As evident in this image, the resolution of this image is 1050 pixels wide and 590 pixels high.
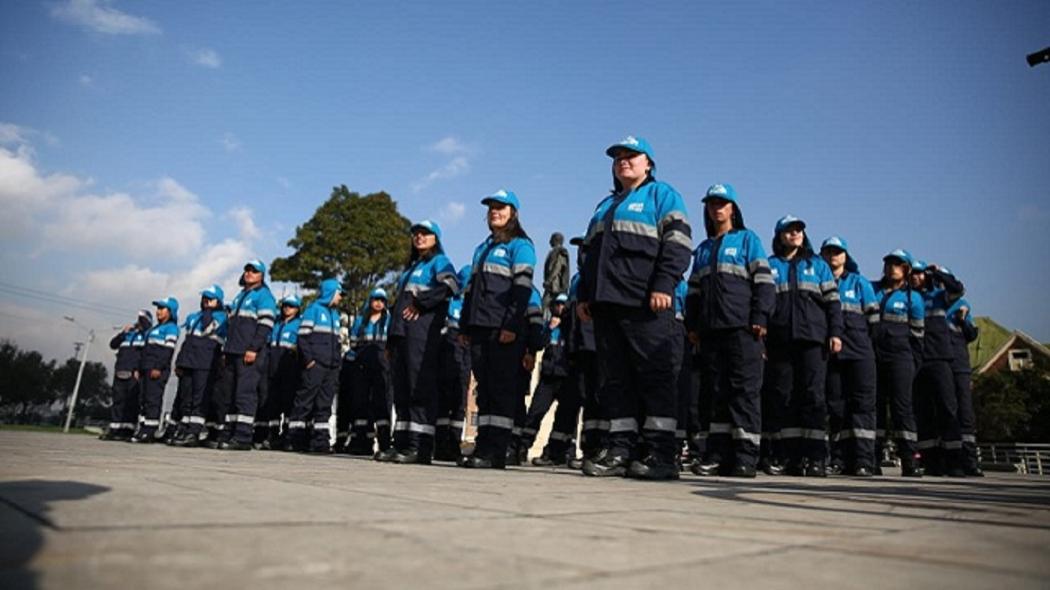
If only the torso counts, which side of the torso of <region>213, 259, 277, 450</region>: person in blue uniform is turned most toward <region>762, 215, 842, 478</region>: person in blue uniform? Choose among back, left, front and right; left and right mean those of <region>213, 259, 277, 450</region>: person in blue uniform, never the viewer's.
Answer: left

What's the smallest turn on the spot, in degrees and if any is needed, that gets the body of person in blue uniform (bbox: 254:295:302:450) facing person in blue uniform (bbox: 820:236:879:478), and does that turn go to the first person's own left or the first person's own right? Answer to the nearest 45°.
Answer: approximately 90° to the first person's own left

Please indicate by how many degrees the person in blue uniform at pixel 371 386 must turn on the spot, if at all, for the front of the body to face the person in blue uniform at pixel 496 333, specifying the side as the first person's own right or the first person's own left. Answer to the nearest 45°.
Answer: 0° — they already face them

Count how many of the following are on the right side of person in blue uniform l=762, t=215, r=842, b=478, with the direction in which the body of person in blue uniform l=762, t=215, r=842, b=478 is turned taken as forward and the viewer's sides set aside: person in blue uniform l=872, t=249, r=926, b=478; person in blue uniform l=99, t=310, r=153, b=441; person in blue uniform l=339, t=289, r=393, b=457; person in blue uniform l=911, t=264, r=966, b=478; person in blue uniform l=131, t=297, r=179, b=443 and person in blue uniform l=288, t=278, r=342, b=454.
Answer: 4

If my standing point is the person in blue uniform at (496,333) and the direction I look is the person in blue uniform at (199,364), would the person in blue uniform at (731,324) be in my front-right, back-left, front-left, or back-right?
back-right

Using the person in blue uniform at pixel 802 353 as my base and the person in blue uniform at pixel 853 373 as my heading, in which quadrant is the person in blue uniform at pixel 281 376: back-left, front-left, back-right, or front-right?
back-left

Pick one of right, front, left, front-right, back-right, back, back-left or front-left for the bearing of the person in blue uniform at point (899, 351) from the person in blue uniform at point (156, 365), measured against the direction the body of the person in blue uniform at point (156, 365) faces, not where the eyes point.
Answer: left

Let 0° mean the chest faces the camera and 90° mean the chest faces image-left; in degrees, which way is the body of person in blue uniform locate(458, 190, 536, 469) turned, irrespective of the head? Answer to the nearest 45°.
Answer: approximately 45°

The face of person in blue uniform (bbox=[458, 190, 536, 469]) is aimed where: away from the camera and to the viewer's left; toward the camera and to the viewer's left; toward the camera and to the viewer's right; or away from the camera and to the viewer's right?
toward the camera and to the viewer's left

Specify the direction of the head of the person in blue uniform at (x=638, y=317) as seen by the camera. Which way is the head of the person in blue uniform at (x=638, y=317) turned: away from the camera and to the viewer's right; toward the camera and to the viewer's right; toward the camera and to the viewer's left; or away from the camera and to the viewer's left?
toward the camera and to the viewer's left

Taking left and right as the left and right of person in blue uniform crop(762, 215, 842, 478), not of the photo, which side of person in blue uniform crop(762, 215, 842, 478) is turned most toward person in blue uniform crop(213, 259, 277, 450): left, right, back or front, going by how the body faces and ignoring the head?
right

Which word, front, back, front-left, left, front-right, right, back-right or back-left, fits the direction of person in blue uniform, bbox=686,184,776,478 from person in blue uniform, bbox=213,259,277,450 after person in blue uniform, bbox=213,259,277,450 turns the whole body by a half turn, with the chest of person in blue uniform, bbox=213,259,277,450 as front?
right

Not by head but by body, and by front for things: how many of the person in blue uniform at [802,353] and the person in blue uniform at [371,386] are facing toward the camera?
2
